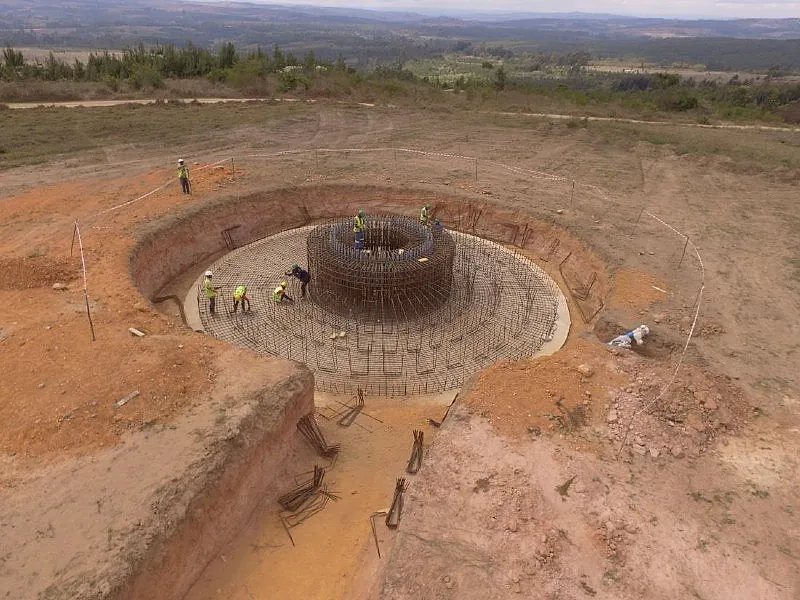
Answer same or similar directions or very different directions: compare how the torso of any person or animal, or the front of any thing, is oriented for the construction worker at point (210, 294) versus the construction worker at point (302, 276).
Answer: very different directions

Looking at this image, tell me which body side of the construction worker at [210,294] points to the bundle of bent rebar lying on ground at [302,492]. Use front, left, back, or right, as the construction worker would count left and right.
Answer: right

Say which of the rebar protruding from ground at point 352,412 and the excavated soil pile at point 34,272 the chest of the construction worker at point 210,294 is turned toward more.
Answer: the rebar protruding from ground

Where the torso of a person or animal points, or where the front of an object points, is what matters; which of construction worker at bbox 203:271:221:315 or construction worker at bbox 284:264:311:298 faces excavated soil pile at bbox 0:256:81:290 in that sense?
construction worker at bbox 284:264:311:298

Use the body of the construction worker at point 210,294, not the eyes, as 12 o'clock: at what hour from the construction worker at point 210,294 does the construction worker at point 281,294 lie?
the construction worker at point 281,294 is roughly at 12 o'clock from the construction worker at point 210,294.

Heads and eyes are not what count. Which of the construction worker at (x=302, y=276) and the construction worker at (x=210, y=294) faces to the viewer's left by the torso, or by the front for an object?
the construction worker at (x=302, y=276)

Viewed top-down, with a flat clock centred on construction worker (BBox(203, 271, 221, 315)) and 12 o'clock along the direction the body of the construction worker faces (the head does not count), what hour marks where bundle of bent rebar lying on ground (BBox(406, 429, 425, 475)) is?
The bundle of bent rebar lying on ground is roughly at 2 o'clock from the construction worker.

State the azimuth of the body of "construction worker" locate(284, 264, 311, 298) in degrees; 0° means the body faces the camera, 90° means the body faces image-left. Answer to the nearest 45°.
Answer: approximately 90°

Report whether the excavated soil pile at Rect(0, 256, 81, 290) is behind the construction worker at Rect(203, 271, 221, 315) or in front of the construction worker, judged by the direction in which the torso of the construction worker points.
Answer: behind

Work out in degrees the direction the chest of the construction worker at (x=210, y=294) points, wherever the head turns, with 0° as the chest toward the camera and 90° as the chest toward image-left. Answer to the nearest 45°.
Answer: approximately 270°

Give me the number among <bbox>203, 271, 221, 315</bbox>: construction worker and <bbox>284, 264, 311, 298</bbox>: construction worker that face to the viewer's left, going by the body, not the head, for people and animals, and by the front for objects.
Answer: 1

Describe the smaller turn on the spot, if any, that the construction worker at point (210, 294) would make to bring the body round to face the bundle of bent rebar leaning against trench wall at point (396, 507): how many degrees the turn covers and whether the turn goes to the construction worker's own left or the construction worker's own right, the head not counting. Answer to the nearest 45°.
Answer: approximately 90° to the construction worker's own right
